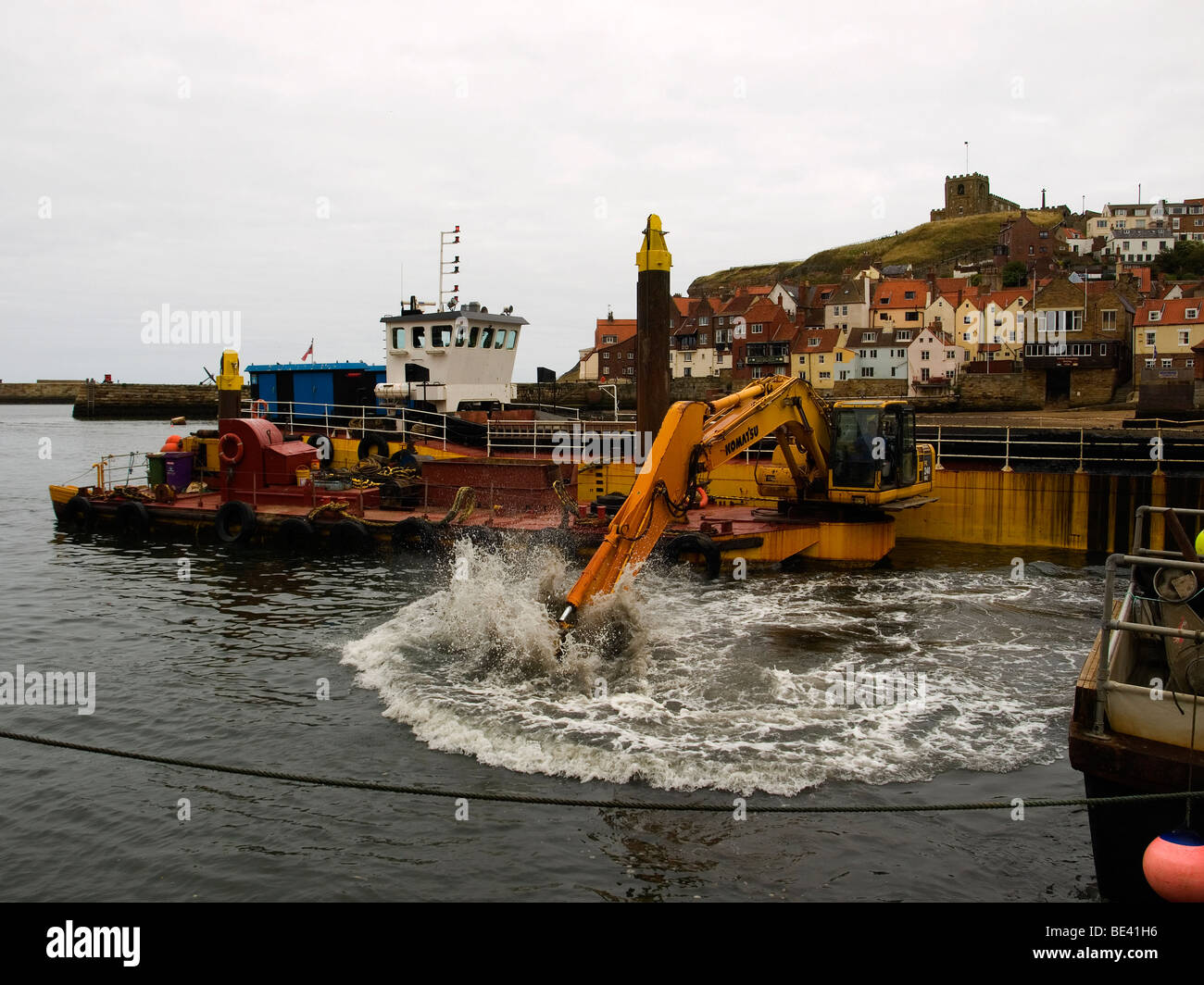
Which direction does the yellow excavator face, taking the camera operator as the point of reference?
facing the viewer and to the left of the viewer

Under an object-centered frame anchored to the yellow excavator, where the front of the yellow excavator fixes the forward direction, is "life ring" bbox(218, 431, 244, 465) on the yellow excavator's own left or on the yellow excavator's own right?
on the yellow excavator's own right

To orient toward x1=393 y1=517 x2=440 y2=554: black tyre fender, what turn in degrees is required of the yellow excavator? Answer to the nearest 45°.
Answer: approximately 45° to its right

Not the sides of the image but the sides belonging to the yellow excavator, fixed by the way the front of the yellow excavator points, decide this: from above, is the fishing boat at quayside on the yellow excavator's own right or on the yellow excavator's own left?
on the yellow excavator's own left
